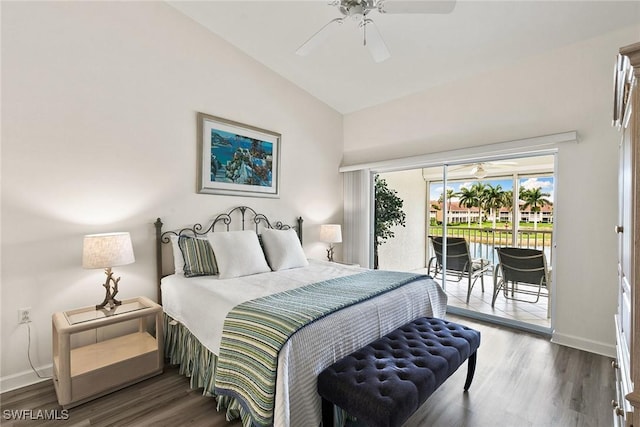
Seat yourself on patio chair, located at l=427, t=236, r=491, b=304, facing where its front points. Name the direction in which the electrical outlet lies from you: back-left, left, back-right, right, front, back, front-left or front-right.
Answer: back

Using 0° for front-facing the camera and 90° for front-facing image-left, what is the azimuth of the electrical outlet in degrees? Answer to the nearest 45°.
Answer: approximately 0°

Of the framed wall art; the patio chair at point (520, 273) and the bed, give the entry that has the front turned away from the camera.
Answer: the patio chair

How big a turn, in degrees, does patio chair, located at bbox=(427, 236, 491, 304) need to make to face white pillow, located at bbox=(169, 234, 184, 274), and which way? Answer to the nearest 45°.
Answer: approximately 180°

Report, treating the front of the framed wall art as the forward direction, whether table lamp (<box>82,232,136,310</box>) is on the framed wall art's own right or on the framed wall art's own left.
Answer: on the framed wall art's own right

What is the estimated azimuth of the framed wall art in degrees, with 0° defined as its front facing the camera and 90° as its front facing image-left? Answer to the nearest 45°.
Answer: approximately 315°

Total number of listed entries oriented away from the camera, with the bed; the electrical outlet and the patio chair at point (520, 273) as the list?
1

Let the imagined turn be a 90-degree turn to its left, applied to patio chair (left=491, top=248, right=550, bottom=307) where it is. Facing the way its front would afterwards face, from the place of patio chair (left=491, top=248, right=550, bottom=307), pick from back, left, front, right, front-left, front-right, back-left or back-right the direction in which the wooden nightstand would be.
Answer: front-left

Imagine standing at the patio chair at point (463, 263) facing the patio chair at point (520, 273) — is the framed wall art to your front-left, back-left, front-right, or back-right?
back-right

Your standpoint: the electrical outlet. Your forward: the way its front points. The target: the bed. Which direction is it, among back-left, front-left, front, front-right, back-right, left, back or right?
front-left

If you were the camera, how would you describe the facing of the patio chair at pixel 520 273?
facing away from the viewer

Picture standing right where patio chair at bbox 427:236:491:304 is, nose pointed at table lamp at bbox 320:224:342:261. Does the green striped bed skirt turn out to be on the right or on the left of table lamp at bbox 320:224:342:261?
left
